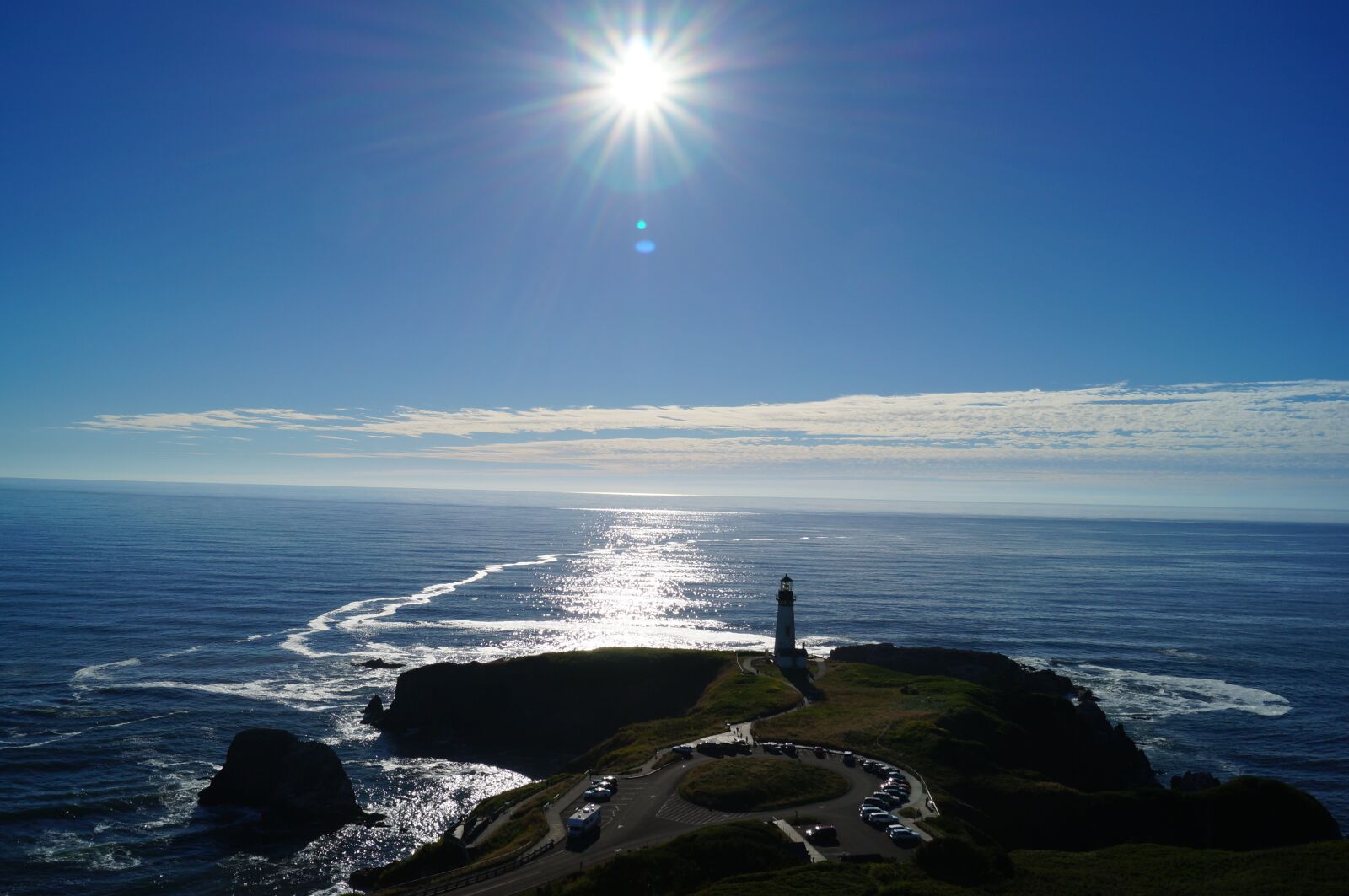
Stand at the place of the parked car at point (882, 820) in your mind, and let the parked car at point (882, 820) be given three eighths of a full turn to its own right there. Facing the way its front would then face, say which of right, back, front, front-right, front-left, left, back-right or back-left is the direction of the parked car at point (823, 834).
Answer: front

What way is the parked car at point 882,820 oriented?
to the viewer's right

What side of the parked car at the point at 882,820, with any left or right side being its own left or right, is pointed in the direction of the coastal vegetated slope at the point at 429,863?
back

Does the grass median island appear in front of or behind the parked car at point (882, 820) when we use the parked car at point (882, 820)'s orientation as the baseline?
behind

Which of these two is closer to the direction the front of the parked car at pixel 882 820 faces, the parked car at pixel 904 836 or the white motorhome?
the parked car

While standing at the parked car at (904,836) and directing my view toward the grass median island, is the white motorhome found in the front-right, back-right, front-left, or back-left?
front-left

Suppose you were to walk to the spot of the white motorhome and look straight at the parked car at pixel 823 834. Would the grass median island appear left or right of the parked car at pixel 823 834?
left

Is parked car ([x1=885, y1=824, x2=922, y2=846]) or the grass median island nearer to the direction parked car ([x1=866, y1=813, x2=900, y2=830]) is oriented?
the parked car

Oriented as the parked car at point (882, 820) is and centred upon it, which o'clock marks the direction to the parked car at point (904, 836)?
the parked car at point (904, 836) is roughly at 2 o'clock from the parked car at point (882, 820).

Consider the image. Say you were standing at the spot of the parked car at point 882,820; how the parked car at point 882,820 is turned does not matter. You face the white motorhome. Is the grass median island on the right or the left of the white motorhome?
right

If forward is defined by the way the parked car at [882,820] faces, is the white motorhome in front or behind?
behind
